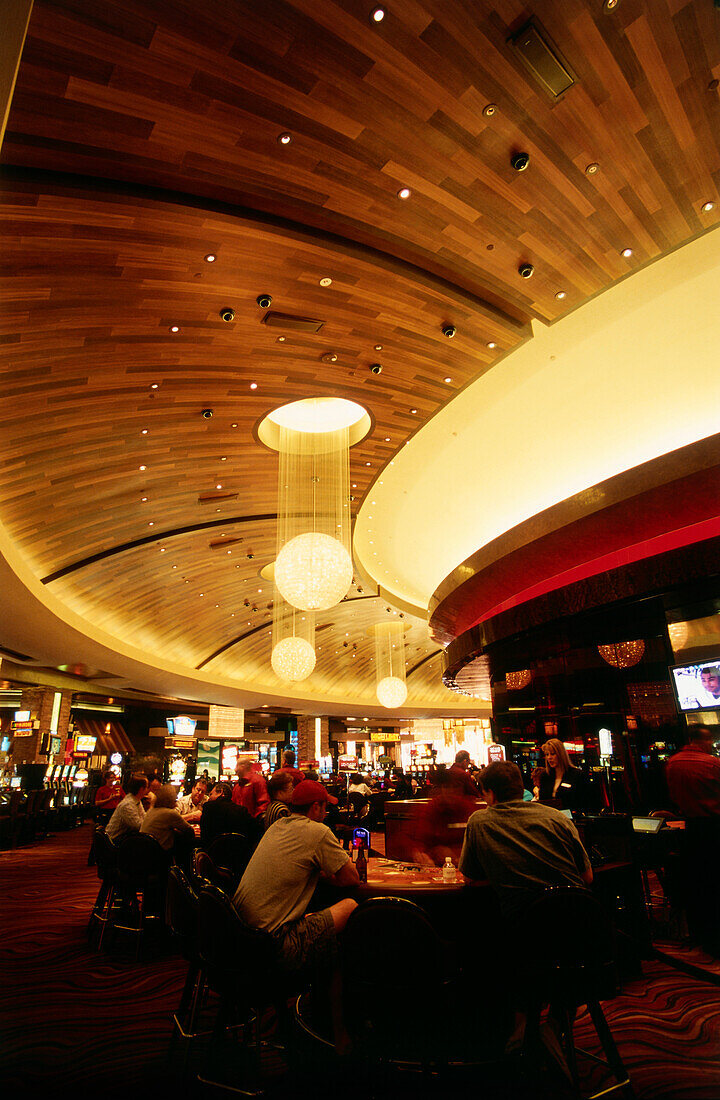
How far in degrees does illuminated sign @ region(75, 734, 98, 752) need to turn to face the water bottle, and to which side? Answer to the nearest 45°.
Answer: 0° — it already faces it

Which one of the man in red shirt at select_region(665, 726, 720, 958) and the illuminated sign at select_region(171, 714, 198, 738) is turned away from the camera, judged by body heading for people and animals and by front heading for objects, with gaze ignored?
the man in red shirt

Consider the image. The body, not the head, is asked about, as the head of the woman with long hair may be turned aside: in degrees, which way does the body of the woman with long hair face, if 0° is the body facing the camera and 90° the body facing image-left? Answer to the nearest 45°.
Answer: approximately 45°

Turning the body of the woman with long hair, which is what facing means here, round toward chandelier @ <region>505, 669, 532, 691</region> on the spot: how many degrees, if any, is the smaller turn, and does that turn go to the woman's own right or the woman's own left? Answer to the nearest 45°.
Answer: approximately 135° to the woman's own right

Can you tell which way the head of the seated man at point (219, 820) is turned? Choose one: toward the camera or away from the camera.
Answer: away from the camera

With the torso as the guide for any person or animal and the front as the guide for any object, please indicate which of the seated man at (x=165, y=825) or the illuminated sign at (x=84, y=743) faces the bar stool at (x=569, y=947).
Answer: the illuminated sign

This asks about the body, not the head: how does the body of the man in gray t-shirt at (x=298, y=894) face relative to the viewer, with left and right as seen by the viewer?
facing away from the viewer and to the right of the viewer

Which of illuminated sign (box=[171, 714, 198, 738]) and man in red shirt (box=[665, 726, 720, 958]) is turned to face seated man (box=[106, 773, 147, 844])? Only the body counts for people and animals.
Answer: the illuminated sign

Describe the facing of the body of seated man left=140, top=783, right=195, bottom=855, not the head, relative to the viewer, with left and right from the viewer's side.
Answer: facing away from the viewer and to the right of the viewer

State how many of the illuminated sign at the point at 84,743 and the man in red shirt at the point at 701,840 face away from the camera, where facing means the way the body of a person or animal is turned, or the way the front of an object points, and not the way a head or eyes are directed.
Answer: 1

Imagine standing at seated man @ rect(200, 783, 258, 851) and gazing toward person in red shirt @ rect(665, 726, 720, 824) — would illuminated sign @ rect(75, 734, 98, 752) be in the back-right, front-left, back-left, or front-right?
back-left

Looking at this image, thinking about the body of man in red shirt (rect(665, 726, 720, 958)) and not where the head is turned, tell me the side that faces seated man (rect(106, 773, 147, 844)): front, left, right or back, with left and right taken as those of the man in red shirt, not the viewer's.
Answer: left

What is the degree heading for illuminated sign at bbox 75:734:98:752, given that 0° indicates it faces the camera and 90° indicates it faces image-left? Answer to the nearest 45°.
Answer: approximately 0°
